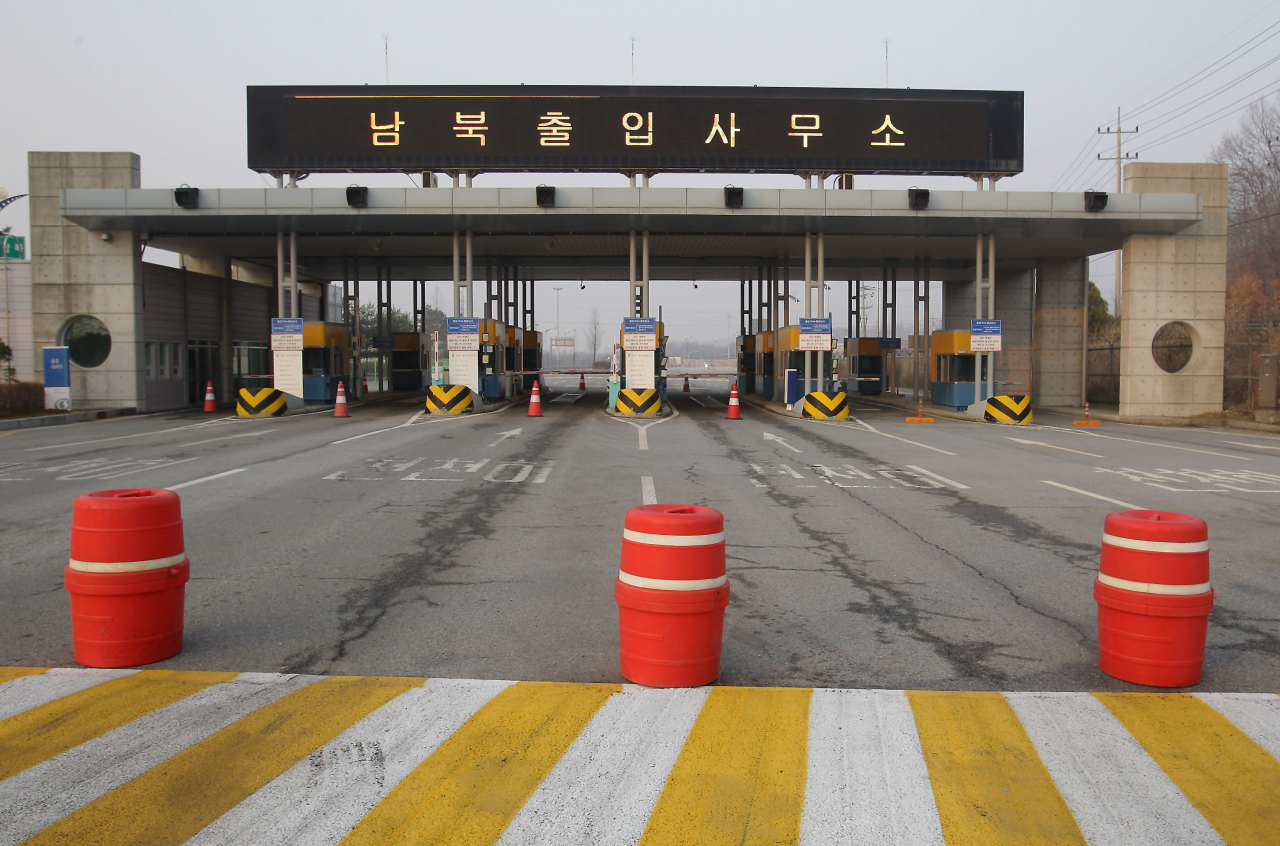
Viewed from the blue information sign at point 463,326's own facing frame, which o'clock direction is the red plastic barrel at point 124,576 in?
The red plastic barrel is roughly at 12 o'clock from the blue information sign.

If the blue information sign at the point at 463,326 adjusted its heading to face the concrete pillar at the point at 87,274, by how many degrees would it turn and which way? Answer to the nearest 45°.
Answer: approximately 90° to its right

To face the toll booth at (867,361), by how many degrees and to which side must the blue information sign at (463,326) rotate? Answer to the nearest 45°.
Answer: approximately 135° to its left

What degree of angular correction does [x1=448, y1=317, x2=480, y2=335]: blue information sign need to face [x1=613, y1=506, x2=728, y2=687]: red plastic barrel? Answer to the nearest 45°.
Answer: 0° — it already faces it

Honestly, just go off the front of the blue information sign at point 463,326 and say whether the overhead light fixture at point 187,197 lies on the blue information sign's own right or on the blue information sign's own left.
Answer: on the blue information sign's own right

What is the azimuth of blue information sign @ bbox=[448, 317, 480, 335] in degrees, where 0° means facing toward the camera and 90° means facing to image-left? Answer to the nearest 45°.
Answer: approximately 0°

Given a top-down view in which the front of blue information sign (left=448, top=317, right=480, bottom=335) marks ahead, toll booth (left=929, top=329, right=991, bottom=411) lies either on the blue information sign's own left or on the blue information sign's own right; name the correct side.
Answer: on the blue information sign's own left

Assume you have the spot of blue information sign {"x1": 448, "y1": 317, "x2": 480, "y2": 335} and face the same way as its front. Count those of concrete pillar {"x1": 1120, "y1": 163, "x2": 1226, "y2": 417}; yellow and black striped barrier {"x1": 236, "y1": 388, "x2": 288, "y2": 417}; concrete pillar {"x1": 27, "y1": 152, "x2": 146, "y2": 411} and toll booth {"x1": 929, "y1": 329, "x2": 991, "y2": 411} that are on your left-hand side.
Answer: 2
